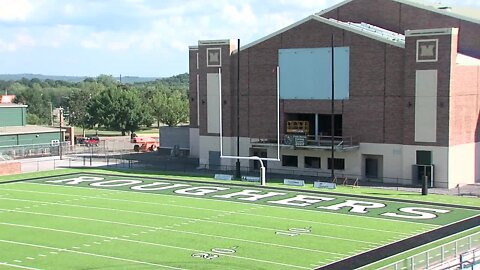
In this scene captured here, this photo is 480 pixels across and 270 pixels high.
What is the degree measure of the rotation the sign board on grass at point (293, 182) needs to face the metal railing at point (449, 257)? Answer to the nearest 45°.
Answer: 0° — it already faces it

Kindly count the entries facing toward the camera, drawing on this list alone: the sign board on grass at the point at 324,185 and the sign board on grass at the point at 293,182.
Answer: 2

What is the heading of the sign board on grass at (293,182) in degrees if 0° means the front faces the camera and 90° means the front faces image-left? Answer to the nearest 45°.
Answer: approximately 0°

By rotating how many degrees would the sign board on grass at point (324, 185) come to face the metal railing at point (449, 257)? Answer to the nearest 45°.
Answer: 0° — it already faces it

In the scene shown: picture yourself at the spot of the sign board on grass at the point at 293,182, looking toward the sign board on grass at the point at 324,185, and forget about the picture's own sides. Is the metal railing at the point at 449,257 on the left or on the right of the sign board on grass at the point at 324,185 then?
right

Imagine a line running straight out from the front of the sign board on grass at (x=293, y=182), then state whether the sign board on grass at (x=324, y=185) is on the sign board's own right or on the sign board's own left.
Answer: on the sign board's own left
